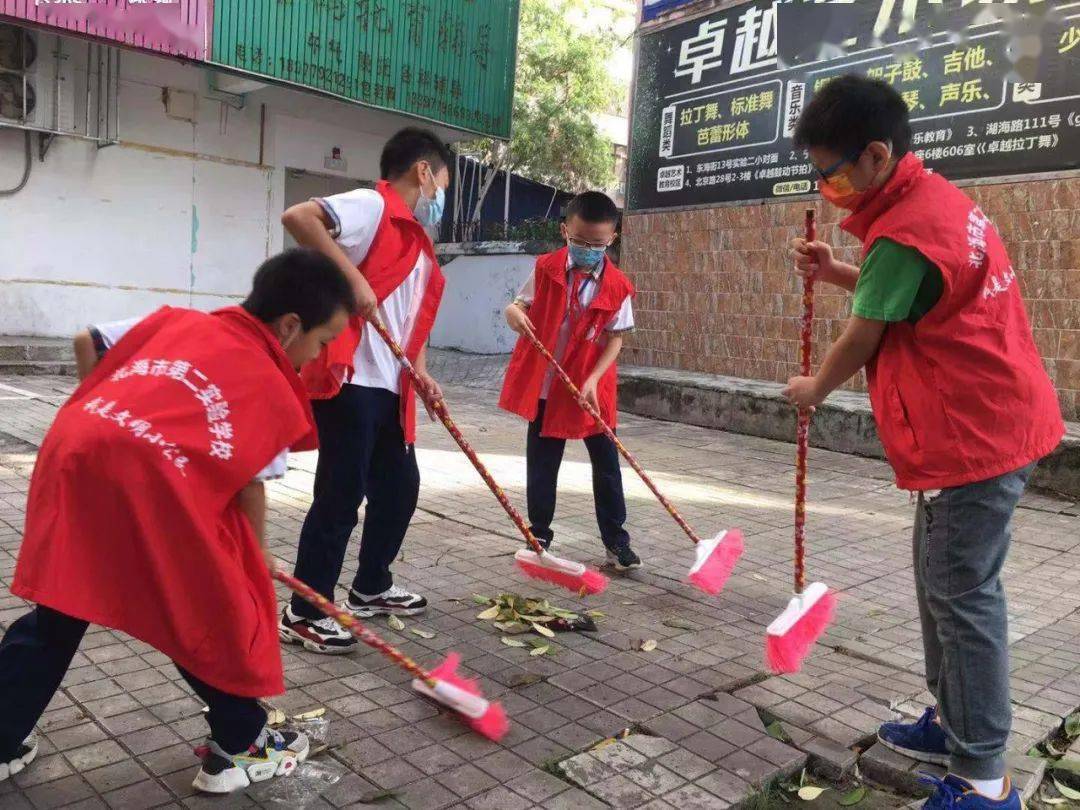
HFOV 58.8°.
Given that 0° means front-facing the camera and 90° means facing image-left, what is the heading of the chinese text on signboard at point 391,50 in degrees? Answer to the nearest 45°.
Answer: approximately 315°

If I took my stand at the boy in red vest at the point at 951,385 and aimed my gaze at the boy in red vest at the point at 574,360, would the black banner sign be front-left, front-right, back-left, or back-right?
front-right

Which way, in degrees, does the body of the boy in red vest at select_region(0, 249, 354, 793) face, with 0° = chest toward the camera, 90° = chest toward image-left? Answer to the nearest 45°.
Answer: approximately 225°

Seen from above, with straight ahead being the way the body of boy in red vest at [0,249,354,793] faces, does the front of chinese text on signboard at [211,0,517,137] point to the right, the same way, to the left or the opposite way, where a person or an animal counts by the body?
to the right

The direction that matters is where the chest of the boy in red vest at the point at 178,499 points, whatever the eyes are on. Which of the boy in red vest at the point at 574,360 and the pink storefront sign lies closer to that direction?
the boy in red vest

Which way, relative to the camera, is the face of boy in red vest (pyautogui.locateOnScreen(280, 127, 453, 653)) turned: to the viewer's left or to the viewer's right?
to the viewer's right

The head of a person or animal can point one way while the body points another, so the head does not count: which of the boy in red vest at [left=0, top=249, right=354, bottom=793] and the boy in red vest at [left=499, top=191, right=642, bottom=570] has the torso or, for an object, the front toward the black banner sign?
the boy in red vest at [left=0, top=249, right=354, bottom=793]

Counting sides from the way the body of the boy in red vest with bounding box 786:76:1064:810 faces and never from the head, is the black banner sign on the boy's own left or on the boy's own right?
on the boy's own right

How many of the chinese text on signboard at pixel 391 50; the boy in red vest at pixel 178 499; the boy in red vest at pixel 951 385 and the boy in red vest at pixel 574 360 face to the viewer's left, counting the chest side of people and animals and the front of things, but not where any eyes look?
1

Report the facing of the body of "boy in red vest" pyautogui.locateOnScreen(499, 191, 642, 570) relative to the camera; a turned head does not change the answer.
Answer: toward the camera

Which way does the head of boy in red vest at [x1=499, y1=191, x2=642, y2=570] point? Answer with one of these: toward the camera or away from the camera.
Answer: toward the camera

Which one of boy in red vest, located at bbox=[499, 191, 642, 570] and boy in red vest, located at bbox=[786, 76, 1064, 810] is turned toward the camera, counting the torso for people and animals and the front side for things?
boy in red vest, located at bbox=[499, 191, 642, 570]

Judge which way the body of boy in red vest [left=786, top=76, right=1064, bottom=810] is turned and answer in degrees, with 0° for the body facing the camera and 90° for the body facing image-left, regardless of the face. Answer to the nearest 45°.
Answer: approximately 90°

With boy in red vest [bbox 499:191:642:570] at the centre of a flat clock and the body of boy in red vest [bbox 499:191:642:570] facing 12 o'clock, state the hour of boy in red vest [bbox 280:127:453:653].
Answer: boy in red vest [bbox 280:127:453:653] is roughly at 1 o'clock from boy in red vest [bbox 499:191:642:570].

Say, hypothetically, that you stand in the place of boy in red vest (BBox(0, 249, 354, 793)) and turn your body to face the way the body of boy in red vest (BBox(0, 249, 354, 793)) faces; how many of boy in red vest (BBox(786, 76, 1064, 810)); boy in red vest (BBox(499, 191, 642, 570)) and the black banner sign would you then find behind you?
0

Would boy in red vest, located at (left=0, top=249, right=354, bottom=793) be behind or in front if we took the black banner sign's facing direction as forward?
in front

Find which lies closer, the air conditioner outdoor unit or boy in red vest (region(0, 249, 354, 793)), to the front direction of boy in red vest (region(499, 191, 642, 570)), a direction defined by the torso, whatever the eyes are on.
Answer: the boy in red vest

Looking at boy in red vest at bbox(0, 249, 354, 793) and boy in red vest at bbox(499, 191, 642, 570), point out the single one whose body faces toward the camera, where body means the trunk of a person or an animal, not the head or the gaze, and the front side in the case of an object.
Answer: boy in red vest at bbox(499, 191, 642, 570)

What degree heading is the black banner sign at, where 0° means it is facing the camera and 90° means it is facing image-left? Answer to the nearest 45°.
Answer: approximately 45°
